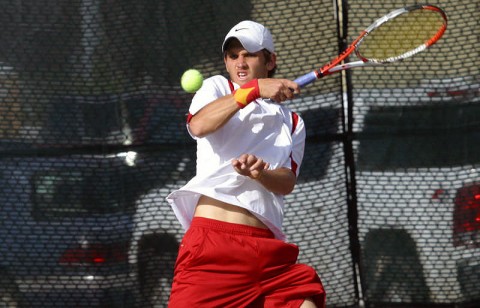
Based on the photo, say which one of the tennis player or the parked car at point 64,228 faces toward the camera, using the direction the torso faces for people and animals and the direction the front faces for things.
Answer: the tennis player

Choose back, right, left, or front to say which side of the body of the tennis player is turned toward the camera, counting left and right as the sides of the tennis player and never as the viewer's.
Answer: front

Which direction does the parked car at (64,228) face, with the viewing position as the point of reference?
facing away from the viewer and to the left of the viewer

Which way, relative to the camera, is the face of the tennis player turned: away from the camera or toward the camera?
toward the camera

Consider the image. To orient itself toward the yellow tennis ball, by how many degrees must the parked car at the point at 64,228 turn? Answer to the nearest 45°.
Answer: approximately 180°

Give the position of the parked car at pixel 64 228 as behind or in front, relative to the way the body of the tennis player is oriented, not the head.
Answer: behind

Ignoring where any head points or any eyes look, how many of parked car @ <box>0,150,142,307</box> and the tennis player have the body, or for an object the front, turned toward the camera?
1

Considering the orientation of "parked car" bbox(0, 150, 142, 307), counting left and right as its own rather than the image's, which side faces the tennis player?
back
